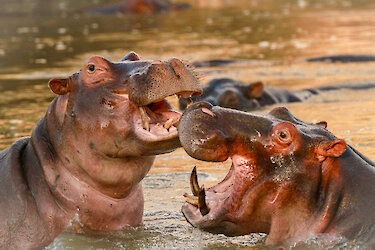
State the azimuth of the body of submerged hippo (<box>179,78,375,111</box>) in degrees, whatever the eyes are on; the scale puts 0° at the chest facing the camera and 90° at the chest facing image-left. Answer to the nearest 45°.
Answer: approximately 90°

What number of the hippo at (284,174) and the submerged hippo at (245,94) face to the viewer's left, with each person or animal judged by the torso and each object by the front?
2

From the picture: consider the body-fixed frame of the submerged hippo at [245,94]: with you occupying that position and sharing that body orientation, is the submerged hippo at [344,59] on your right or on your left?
on your right

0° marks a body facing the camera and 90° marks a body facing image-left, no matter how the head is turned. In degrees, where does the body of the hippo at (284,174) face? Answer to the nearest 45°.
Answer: approximately 90°

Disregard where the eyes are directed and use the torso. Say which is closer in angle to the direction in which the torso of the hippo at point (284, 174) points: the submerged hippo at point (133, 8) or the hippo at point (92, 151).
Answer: the hippo

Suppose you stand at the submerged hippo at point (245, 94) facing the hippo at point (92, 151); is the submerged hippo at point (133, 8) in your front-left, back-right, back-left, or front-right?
back-right

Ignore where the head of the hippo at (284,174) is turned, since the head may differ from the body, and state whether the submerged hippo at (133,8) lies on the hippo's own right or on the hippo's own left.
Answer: on the hippo's own right

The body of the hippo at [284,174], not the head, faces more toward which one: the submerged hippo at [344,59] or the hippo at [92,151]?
the hippo

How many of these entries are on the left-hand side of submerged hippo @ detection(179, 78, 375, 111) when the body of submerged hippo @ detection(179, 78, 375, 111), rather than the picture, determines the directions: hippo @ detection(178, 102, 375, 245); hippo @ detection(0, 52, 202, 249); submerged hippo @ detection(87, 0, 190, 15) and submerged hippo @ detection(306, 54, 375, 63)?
2

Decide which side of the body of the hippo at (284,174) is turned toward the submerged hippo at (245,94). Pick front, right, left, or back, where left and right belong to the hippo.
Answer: right

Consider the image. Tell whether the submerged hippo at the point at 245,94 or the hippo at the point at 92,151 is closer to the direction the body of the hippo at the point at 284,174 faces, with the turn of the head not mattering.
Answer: the hippo
